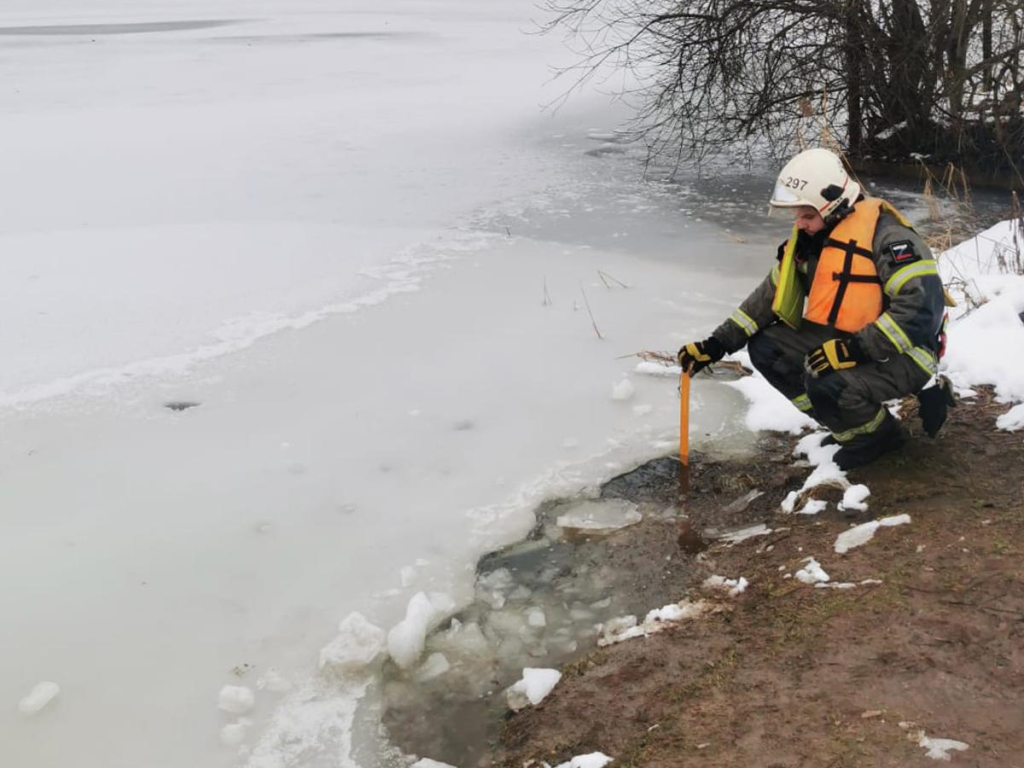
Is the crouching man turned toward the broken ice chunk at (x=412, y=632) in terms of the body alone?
yes

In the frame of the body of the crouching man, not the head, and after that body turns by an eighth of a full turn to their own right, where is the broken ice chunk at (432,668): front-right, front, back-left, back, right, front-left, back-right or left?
front-left

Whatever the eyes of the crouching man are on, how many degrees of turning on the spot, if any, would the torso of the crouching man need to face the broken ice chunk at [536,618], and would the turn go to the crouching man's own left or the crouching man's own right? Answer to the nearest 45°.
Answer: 0° — they already face it

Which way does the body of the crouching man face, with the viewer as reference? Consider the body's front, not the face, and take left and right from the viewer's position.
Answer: facing the viewer and to the left of the viewer

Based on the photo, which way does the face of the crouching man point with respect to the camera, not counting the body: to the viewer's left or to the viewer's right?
to the viewer's left

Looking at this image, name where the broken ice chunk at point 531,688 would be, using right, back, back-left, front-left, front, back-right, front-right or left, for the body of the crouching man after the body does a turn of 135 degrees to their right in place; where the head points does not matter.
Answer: back-left

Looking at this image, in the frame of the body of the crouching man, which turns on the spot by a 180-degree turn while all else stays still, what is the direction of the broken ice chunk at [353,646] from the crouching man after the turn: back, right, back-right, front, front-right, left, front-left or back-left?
back
